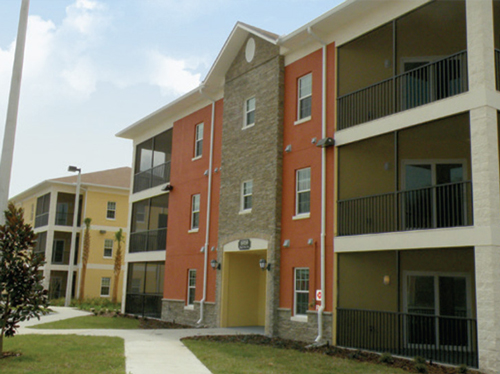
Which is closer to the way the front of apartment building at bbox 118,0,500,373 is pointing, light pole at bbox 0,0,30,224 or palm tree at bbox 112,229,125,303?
the light pole

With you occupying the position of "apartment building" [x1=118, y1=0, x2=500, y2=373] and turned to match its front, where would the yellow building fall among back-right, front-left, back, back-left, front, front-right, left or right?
right

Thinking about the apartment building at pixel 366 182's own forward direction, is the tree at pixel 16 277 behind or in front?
in front

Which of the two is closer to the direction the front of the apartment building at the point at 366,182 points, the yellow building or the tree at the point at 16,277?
the tree

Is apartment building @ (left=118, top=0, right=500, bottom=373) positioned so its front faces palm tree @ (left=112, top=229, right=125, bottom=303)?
no

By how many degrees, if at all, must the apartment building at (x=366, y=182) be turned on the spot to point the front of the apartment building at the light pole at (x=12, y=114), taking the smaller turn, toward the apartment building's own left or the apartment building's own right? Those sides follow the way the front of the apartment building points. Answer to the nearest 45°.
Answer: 0° — it already faces it

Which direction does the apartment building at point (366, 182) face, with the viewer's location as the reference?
facing the viewer and to the left of the viewer

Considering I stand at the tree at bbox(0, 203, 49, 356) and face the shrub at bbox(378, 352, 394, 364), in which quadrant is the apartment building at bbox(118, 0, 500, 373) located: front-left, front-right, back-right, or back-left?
front-left
